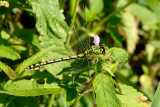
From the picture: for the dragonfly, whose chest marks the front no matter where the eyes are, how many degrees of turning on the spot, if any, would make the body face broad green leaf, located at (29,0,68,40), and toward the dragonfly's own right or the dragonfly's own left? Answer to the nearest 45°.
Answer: approximately 180°

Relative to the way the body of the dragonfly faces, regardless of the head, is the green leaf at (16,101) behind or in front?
behind

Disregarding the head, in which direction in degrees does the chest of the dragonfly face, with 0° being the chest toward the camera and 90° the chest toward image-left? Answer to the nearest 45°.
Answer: approximately 270°

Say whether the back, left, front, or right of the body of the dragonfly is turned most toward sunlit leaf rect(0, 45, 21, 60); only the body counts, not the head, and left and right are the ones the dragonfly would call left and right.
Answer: back

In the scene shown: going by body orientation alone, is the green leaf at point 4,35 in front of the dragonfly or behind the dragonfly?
behind
